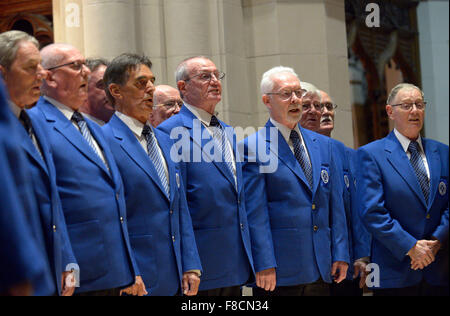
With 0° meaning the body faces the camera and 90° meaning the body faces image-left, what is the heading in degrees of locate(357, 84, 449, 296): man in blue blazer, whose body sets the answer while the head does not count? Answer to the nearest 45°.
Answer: approximately 315°

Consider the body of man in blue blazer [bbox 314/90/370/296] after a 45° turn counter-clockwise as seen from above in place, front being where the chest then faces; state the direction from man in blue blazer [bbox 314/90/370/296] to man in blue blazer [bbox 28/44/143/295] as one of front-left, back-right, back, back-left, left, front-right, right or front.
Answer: back-right

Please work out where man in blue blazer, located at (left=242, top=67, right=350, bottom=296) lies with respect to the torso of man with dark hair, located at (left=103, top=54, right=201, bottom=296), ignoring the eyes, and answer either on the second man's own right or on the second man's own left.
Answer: on the second man's own left

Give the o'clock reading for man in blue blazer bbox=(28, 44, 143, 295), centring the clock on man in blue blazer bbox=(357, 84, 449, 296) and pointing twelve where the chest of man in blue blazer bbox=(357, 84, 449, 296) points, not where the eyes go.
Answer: man in blue blazer bbox=(28, 44, 143, 295) is roughly at 3 o'clock from man in blue blazer bbox=(357, 84, 449, 296).

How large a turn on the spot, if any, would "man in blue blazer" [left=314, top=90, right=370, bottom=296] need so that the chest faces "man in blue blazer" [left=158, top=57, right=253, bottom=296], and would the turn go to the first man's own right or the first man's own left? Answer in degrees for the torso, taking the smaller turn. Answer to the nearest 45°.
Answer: approximately 90° to the first man's own right

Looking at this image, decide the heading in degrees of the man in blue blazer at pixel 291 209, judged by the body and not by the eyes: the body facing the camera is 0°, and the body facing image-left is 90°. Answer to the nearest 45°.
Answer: approximately 315°

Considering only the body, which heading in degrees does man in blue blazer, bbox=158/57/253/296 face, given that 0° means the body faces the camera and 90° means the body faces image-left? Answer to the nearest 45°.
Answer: approximately 315°

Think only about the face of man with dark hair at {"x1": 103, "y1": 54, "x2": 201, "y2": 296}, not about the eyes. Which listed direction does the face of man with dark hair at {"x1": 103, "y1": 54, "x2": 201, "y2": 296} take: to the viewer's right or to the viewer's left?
to the viewer's right

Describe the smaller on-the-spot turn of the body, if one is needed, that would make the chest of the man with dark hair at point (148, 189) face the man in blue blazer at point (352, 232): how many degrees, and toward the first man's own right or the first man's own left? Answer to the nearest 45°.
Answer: approximately 90° to the first man's own left

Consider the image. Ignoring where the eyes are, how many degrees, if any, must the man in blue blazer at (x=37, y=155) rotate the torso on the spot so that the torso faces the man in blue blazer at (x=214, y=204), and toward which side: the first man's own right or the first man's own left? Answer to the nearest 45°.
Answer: approximately 90° to the first man's own left

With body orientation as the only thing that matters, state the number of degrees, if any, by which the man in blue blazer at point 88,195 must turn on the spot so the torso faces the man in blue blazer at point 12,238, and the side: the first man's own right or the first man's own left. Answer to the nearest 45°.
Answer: approximately 45° to the first man's own right

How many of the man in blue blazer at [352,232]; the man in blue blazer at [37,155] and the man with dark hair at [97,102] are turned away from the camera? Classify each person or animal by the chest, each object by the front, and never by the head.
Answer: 0

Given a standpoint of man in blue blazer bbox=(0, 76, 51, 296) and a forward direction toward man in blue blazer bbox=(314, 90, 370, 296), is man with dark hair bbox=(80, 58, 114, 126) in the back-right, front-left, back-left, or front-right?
front-left
